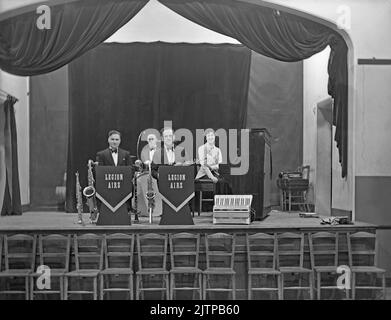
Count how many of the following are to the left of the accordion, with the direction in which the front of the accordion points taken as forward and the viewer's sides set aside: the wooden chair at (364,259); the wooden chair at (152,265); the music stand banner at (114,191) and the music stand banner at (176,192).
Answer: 1

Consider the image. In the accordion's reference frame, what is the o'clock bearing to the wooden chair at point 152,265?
The wooden chair is roughly at 2 o'clock from the accordion.

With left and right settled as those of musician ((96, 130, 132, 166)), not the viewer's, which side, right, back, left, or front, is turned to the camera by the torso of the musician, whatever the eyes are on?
front

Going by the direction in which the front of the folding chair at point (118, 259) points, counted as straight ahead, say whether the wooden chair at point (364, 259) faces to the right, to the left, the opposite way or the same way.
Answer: the same way

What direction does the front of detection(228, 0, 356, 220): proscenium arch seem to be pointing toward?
toward the camera

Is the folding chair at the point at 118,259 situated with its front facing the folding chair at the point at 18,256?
no

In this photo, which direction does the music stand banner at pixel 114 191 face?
toward the camera

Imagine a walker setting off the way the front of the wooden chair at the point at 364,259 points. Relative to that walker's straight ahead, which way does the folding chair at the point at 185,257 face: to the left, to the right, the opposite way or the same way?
the same way

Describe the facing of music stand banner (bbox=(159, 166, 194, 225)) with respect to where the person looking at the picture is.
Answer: facing the viewer

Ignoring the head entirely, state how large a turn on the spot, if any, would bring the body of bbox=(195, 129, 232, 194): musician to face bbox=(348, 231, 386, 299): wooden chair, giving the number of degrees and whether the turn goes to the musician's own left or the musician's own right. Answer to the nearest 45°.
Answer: approximately 45° to the musician's own left

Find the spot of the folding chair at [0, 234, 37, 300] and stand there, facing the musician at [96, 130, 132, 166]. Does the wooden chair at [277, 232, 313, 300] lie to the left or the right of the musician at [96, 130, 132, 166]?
right

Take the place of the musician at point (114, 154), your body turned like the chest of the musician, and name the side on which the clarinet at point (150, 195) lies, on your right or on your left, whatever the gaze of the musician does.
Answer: on your left
